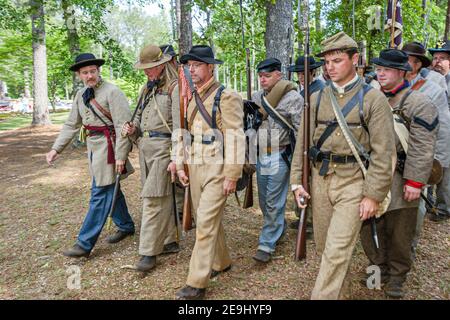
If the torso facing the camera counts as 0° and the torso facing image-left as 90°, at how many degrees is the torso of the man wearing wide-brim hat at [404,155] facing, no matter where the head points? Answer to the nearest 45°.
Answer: approximately 45°

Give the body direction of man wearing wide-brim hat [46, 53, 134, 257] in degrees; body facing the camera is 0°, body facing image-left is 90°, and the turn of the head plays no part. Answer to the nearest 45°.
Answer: approximately 45°

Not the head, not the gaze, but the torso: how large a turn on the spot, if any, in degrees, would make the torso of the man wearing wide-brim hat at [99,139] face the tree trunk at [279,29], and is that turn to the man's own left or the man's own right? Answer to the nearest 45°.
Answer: approximately 180°

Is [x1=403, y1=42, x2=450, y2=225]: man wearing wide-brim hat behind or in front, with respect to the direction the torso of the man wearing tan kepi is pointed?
behind

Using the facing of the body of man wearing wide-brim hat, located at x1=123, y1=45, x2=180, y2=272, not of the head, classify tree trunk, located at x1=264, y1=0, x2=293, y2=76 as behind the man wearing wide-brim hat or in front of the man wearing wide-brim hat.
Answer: behind

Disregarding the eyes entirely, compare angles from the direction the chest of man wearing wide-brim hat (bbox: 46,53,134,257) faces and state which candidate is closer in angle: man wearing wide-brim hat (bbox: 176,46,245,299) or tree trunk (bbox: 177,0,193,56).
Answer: the man wearing wide-brim hat

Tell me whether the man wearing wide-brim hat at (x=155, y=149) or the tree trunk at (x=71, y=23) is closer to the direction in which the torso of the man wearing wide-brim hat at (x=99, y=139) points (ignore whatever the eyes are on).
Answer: the man wearing wide-brim hat

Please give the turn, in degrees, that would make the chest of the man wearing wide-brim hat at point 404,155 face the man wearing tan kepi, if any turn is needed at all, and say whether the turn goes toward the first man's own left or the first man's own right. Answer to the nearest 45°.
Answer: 0° — they already face them
